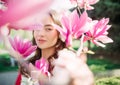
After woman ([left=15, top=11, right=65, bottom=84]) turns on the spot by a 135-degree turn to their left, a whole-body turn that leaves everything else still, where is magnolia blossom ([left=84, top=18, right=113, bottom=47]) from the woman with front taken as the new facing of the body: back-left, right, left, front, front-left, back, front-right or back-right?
front

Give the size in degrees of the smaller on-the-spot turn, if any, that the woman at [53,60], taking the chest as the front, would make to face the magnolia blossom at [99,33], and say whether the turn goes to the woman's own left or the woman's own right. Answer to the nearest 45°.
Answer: approximately 135° to the woman's own left

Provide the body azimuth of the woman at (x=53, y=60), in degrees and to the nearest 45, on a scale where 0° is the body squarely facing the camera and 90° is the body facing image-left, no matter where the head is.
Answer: approximately 45°
